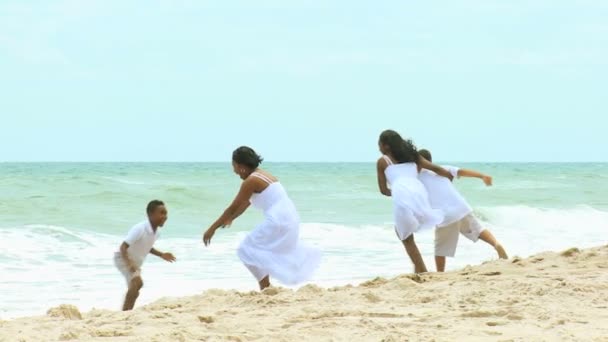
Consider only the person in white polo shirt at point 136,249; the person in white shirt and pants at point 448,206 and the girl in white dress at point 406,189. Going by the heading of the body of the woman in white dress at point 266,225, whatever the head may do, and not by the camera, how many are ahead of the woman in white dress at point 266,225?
1

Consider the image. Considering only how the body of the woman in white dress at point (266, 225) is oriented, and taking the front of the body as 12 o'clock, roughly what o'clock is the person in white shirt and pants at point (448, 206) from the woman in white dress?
The person in white shirt and pants is roughly at 5 o'clock from the woman in white dress.

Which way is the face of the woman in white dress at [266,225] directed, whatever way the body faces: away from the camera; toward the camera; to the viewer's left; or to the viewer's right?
to the viewer's left

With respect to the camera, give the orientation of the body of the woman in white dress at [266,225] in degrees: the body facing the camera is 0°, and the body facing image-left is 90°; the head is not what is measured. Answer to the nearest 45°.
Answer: approximately 90°

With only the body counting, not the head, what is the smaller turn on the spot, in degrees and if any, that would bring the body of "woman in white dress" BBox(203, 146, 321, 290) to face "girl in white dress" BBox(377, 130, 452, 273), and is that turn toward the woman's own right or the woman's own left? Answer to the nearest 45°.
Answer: approximately 135° to the woman's own right

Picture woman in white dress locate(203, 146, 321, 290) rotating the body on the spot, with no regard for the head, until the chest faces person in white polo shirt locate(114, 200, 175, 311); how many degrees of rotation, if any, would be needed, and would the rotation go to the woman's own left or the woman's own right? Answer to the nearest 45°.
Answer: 0° — they already face them

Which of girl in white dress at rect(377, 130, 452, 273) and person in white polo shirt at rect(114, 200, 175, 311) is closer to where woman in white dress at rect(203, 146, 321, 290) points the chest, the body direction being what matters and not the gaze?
the person in white polo shirt
